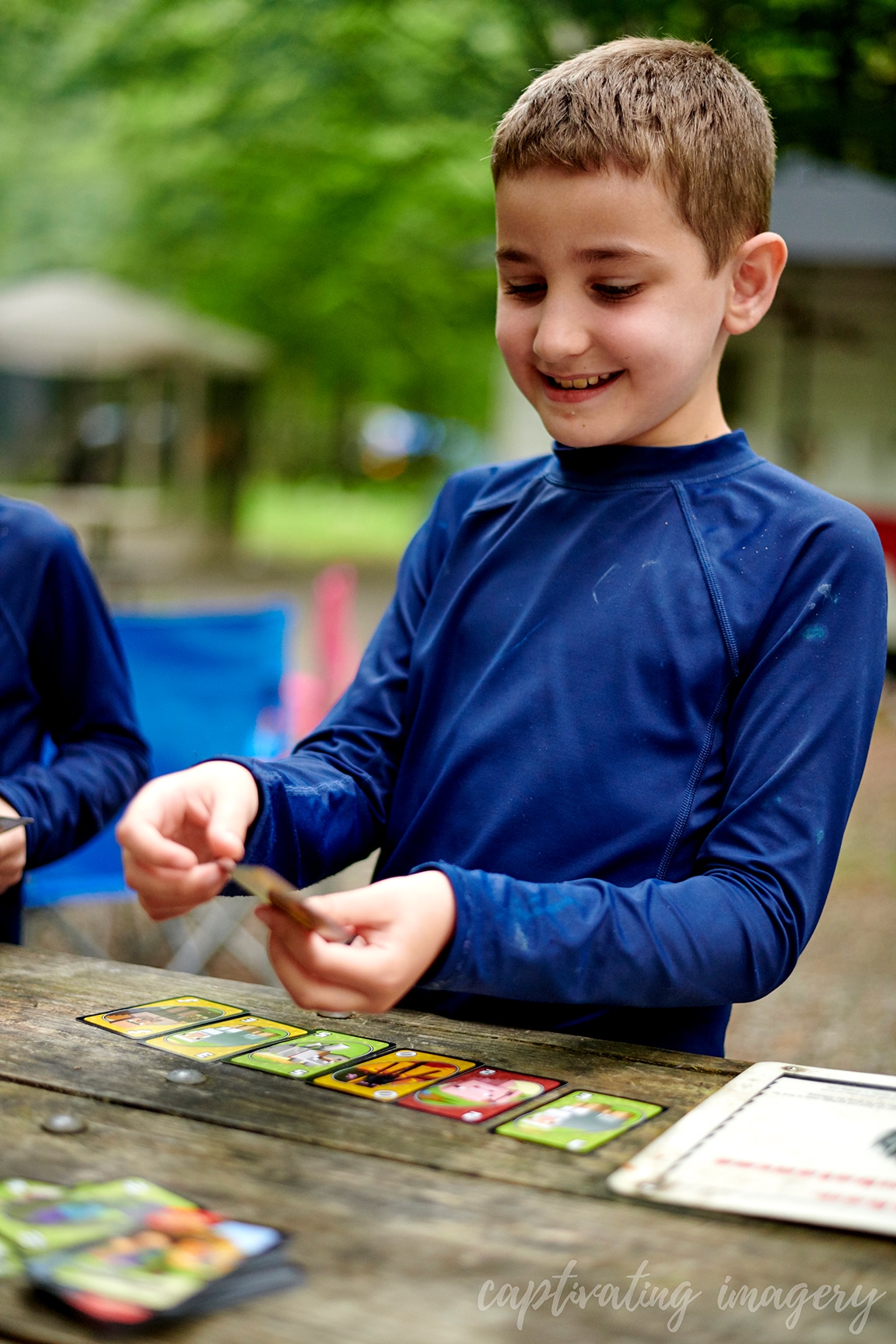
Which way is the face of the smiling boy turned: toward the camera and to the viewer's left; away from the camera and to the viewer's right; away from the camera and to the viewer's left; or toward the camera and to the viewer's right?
toward the camera and to the viewer's left

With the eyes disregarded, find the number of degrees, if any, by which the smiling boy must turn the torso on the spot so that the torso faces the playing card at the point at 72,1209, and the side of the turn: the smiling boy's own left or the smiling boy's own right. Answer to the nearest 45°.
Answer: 0° — they already face it

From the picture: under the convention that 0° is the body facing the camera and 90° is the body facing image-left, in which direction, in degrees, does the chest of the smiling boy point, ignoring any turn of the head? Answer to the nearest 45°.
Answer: approximately 45°
